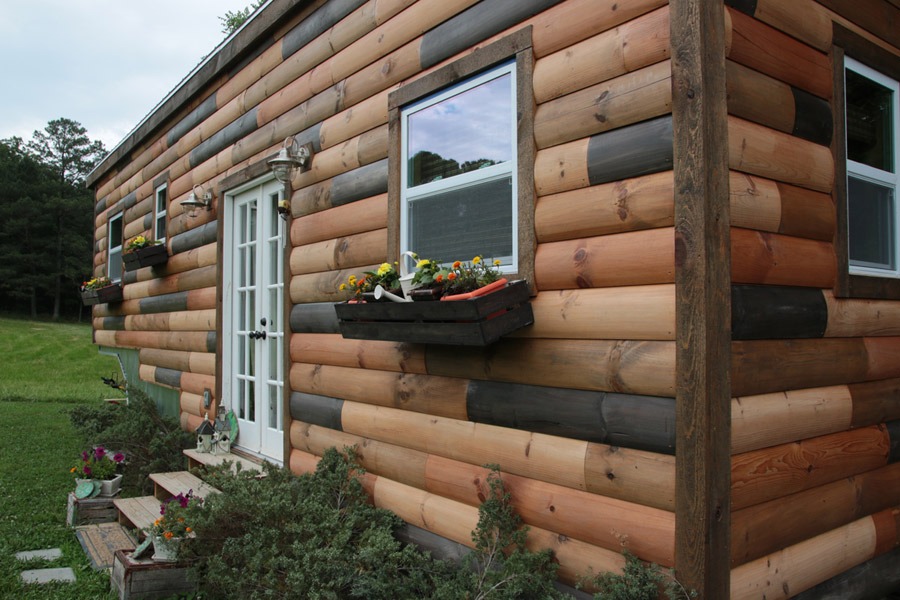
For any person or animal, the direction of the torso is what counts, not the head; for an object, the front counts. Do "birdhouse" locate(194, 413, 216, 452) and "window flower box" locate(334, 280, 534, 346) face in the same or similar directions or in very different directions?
same or similar directions

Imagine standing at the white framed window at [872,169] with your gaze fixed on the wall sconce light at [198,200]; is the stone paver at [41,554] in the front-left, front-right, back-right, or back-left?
front-left

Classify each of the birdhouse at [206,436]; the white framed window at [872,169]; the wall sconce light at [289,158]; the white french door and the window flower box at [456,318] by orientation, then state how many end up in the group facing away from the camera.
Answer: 0

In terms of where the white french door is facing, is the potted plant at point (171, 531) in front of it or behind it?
in front

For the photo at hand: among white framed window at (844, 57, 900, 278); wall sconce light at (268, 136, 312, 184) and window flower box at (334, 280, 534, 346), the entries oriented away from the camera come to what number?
0

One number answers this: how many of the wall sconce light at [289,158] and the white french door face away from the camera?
0

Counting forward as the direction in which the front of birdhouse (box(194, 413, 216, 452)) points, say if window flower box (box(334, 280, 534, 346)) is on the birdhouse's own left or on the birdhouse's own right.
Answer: on the birdhouse's own left

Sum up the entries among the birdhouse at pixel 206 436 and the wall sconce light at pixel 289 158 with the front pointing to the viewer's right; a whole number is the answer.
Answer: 0

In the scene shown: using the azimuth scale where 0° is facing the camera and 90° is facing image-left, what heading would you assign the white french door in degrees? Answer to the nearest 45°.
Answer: approximately 45°

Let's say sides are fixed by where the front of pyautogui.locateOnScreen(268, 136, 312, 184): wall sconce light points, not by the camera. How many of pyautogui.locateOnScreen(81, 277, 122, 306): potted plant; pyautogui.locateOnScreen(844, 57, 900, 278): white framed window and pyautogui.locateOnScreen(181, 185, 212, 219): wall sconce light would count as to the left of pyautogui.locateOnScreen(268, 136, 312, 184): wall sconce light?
1

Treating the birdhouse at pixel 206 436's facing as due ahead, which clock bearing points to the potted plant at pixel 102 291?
The potted plant is roughly at 4 o'clock from the birdhouse.

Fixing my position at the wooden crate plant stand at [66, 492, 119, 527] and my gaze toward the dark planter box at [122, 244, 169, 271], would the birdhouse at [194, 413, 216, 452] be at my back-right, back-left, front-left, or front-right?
front-right

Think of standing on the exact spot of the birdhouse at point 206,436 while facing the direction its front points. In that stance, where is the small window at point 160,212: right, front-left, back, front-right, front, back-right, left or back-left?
back-right

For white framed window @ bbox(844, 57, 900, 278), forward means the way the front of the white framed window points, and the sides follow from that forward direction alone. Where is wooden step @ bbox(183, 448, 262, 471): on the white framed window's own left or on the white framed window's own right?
on the white framed window's own right
